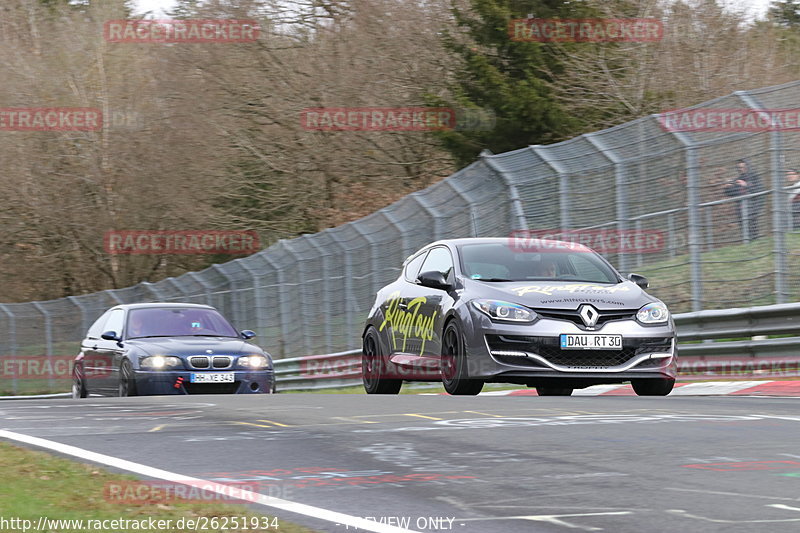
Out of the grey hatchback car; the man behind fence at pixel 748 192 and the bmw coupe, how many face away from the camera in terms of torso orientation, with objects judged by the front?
0

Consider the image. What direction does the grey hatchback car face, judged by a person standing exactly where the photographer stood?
facing the viewer and to the right of the viewer

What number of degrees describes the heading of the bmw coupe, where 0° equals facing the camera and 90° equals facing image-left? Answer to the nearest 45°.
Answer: approximately 315°

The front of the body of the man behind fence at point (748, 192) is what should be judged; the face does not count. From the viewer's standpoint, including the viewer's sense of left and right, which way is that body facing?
facing the viewer and to the left of the viewer

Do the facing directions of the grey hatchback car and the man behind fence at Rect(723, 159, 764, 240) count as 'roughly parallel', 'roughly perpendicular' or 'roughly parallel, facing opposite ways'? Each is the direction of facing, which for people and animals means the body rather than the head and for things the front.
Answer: roughly perpendicular

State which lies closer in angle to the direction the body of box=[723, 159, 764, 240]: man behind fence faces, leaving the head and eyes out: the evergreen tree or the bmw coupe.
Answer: the bmw coupe

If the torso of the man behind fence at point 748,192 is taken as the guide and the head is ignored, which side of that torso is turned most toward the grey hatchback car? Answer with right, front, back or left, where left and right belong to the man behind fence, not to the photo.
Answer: front

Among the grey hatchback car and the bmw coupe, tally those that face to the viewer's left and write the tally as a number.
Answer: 0

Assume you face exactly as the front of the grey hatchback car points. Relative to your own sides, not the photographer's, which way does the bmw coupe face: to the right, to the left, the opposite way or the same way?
the same way
